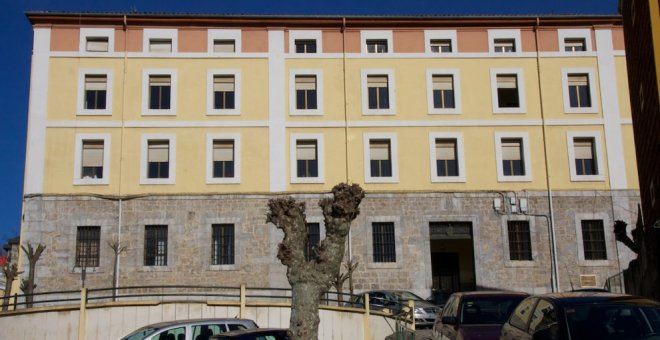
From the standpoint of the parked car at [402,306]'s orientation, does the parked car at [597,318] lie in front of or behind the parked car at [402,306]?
in front

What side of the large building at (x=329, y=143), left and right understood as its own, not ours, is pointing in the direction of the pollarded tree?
front

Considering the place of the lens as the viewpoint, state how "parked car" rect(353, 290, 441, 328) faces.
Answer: facing the viewer and to the right of the viewer

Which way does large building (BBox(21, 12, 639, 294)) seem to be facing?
toward the camera
